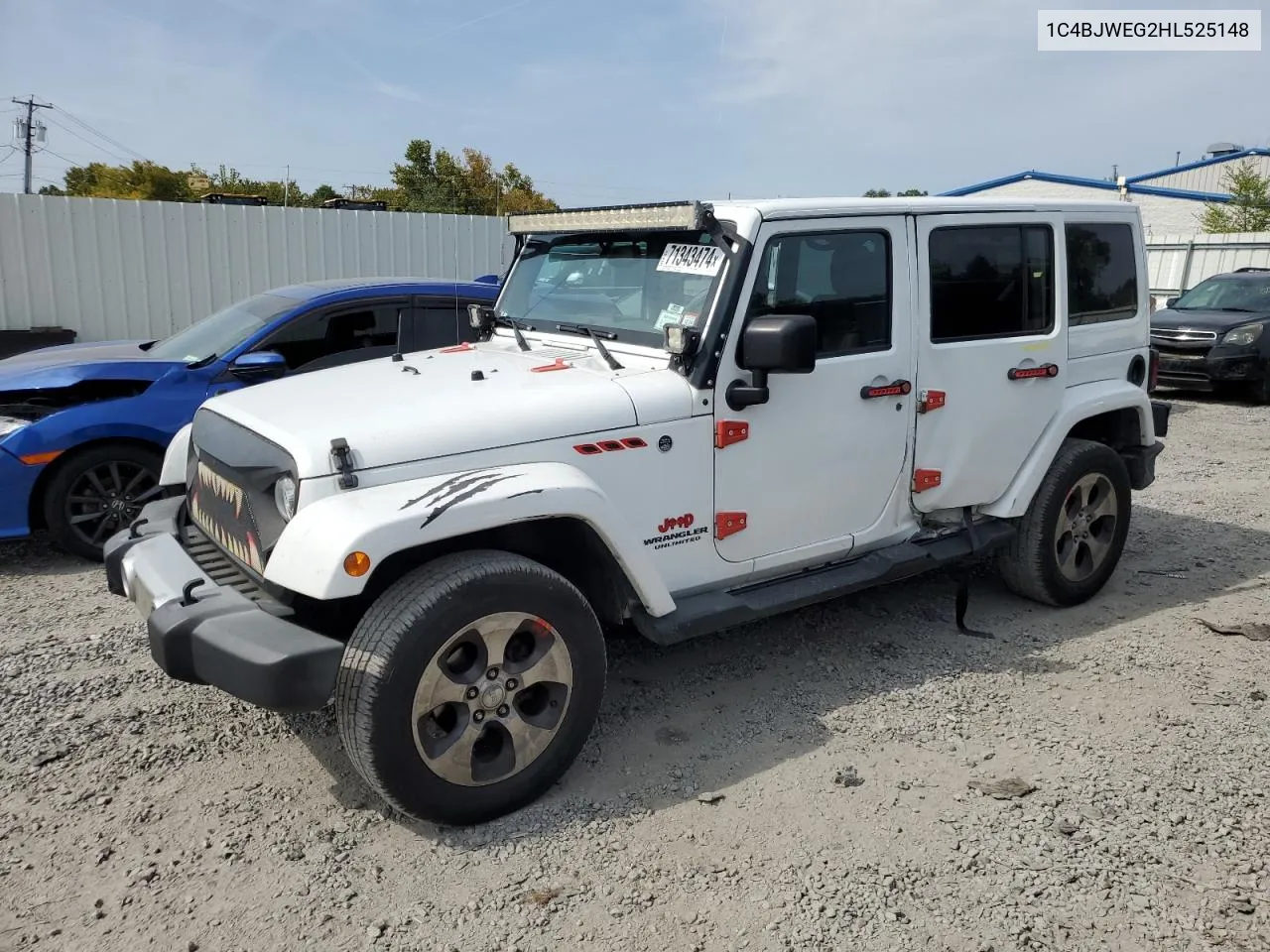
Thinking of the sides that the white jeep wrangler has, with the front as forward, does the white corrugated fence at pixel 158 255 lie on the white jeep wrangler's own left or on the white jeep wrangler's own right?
on the white jeep wrangler's own right

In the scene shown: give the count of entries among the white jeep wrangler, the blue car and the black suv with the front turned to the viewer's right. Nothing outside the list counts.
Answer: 0

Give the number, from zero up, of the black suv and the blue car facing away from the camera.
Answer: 0

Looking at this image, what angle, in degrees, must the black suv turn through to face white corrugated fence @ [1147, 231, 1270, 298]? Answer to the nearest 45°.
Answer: approximately 135° to its right

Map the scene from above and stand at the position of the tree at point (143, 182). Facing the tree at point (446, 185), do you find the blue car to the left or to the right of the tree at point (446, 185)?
right

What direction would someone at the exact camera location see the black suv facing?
facing the viewer and to the left of the viewer

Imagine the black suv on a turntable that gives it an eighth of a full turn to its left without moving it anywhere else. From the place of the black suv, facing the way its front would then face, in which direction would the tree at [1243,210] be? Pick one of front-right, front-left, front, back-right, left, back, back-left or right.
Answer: back

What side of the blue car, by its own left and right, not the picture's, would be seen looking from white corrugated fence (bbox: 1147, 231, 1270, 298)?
back
